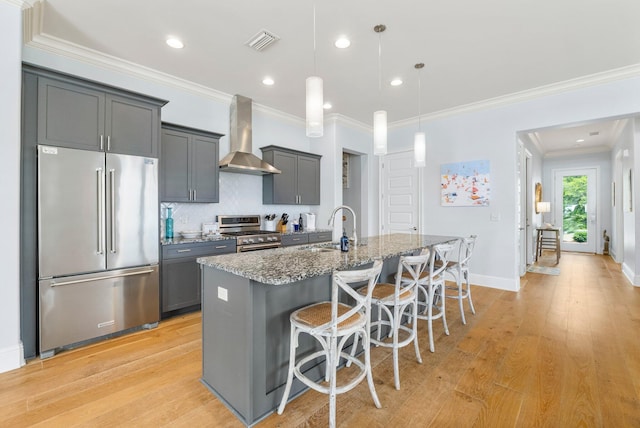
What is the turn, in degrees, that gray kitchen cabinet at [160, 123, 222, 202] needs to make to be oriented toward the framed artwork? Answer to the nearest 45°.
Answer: approximately 45° to its left

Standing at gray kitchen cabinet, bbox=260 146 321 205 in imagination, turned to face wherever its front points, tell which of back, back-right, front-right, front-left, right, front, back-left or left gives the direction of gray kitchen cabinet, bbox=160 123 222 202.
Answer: right

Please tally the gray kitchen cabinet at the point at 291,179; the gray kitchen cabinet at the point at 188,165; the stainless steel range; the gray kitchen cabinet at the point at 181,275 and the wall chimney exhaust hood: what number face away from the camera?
0

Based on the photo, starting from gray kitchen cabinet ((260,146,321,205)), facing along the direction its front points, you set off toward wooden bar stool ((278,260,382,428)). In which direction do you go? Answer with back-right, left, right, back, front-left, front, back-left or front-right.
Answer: front-right

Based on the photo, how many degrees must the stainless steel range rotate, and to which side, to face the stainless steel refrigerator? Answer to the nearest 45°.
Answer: approximately 90° to its right

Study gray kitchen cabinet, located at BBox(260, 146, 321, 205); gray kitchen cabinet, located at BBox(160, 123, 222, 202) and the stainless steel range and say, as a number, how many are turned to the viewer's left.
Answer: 0

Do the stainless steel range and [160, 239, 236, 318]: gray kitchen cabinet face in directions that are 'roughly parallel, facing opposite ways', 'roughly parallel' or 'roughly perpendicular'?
roughly parallel

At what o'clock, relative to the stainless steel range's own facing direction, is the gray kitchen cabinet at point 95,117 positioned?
The gray kitchen cabinet is roughly at 3 o'clock from the stainless steel range.

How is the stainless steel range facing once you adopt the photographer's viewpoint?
facing the viewer and to the right of the viewer

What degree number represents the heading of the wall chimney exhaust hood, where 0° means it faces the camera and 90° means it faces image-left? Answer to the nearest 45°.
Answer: approximately 315°

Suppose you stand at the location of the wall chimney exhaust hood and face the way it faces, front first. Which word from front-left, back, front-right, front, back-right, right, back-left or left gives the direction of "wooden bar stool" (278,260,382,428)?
front-right

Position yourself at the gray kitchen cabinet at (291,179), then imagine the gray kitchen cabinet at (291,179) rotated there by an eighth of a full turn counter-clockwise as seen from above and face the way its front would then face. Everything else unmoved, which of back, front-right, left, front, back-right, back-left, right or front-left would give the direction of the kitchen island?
right

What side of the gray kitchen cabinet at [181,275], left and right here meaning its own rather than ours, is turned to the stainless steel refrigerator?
right
